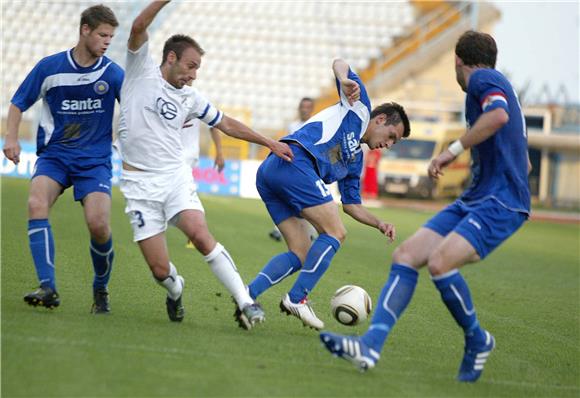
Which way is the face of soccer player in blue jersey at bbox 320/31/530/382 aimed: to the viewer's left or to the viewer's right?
to the viewer's left

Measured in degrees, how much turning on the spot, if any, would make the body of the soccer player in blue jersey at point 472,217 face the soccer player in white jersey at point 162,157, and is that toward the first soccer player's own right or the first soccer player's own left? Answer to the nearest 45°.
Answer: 0° — they already face them

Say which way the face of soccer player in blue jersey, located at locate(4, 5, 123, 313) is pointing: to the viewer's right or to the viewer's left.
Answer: to the viewer's right
